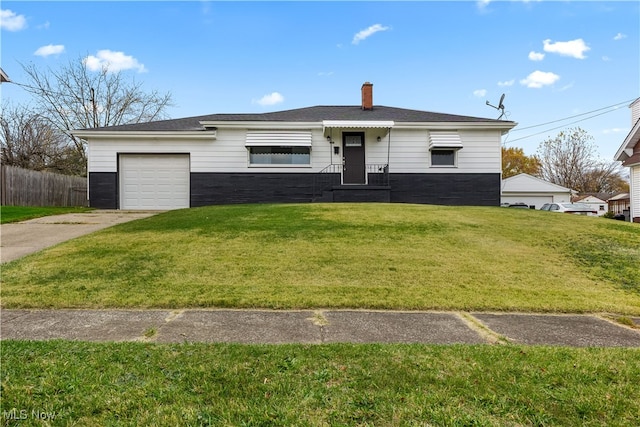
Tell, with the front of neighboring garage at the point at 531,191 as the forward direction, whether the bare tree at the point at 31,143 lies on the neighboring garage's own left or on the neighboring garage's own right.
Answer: on the neighboring garage's own right

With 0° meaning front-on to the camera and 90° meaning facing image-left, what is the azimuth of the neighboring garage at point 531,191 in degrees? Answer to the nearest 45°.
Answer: approximately 0°
